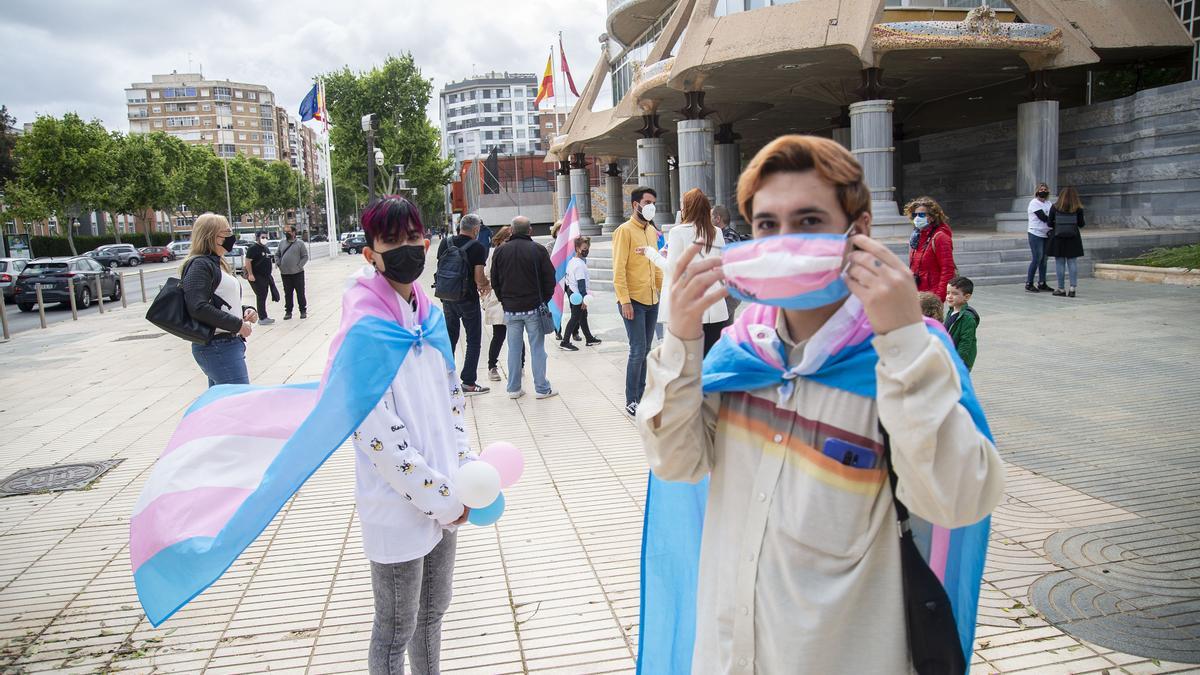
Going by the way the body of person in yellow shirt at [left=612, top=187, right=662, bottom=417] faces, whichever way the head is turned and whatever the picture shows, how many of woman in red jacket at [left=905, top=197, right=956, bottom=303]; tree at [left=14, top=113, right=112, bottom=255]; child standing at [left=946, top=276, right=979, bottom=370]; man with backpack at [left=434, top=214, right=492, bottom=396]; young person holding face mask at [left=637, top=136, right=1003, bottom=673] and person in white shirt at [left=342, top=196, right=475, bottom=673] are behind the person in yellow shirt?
2

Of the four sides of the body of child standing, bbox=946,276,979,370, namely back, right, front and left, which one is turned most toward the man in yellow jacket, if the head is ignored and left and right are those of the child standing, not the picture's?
front

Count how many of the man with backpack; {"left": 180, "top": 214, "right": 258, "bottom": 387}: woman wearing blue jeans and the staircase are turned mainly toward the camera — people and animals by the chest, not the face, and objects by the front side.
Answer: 1

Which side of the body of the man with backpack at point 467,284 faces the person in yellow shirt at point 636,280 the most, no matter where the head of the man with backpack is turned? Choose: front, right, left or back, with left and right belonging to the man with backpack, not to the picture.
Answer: right

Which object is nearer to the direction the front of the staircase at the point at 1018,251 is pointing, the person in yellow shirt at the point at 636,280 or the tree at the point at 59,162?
the person in yellow shirt

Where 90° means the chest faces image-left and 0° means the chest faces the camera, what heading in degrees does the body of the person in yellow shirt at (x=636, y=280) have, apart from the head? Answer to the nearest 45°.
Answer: approximately 315°

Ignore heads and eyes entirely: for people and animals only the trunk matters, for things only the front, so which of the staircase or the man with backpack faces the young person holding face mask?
the staircase

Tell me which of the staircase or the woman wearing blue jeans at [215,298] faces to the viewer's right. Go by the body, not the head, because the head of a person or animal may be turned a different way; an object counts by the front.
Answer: the woman wearing blue jeans

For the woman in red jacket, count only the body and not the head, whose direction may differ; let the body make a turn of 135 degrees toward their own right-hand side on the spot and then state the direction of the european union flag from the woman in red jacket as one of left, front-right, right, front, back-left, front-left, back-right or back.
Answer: front-left

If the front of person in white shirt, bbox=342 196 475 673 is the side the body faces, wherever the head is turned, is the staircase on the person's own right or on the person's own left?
on the person's own left

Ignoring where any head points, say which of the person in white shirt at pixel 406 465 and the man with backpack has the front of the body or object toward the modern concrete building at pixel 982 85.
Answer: the man with backpack
